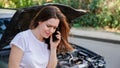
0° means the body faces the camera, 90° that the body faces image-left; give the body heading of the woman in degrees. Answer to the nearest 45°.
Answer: approximately 315°
